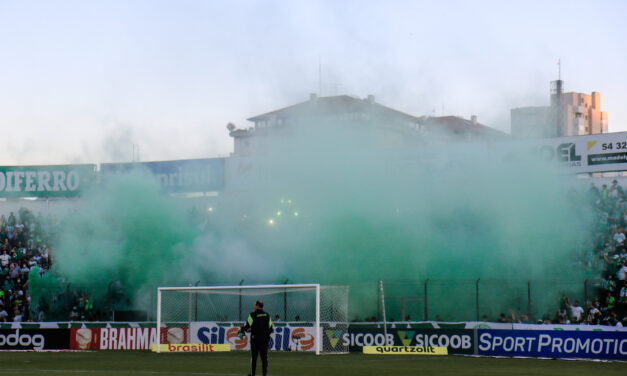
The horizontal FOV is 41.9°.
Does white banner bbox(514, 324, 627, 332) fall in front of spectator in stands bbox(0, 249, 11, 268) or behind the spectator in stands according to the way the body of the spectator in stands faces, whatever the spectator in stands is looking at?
in front

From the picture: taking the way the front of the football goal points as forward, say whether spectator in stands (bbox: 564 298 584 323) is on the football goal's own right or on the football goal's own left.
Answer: on the football goal's own left

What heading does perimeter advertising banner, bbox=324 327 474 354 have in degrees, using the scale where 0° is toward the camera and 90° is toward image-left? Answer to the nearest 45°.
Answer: approximately 0°

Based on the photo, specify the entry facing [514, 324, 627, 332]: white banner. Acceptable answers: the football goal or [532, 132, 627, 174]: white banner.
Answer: [532, 132, 627, 174]: white banner

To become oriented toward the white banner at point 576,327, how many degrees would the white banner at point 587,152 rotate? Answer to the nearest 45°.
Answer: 0° — it already faces it

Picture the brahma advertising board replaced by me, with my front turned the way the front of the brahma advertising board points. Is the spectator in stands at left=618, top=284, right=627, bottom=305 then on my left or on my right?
on my left

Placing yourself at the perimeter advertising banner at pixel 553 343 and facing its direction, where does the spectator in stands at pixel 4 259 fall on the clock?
The spectator in stands is roughly at 4 o'clock from the perimeter advertising banner.

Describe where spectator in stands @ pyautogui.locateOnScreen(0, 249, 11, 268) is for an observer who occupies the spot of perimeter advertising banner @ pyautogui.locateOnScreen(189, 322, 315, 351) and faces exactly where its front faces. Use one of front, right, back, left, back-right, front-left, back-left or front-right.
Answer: back-right

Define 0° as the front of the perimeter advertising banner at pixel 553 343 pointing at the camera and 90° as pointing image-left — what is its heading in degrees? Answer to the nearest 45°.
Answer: approximately 0°

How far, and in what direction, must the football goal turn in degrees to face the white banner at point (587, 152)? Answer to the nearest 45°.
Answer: approximately 180°

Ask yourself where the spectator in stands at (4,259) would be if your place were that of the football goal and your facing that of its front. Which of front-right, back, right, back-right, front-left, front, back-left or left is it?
right

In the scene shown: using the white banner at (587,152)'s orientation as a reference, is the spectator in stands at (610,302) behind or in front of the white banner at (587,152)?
in front
